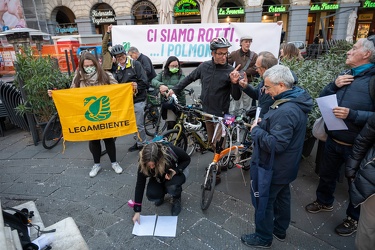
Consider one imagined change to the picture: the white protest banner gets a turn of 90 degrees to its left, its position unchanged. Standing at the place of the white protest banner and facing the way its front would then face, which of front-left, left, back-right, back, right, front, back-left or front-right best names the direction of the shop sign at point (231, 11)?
left

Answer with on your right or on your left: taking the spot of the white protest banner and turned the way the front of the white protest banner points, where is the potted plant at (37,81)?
on your right

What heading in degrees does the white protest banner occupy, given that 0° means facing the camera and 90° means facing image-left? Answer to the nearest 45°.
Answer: approximately 0°

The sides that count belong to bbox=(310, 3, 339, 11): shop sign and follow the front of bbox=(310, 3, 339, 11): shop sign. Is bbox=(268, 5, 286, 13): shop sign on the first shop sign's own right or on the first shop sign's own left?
on the first shop sign's own right

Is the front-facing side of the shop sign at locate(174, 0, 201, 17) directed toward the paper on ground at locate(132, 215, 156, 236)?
yes

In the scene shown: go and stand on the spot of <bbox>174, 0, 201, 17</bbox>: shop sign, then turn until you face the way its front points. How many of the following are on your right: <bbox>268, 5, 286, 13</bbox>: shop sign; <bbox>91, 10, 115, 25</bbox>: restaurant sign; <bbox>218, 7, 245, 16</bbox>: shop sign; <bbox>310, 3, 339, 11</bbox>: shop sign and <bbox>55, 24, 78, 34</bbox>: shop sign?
2

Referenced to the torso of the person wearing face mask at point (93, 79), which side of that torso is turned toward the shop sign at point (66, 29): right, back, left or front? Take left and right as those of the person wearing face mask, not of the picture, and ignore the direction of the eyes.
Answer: back

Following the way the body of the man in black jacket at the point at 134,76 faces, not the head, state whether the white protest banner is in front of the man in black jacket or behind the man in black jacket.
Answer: behind
